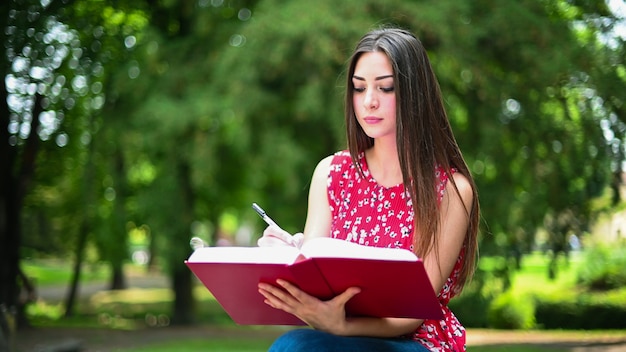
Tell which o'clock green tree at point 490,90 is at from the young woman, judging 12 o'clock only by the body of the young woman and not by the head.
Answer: The green tree is roughly at 5 o'clock from the young woman.

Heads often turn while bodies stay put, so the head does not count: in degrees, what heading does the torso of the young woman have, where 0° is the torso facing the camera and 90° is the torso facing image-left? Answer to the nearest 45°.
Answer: approximately 45°
